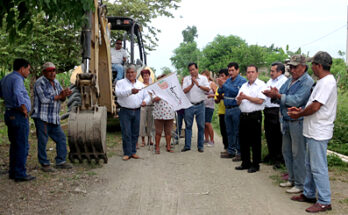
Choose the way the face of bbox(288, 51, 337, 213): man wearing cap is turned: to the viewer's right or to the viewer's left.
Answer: to the viewer's left

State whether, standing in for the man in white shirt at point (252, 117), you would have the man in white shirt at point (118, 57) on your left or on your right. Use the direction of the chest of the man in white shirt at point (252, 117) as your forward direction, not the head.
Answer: on your right

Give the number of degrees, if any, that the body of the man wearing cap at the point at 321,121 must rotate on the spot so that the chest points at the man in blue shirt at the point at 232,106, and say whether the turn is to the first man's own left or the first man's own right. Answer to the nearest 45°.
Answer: approximately 45° to the first man's own right

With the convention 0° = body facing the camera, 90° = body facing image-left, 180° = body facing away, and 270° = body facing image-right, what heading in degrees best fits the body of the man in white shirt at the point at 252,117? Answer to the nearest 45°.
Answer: approximately 45°

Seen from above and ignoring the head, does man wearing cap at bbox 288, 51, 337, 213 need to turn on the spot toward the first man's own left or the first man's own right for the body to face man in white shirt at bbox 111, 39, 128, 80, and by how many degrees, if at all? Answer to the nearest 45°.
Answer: approximately 45° to the first man's own right

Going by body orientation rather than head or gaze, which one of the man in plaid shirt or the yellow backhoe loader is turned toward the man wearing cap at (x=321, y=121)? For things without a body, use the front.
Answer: the man in plaid shirt

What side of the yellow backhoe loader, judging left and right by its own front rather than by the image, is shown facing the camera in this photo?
back

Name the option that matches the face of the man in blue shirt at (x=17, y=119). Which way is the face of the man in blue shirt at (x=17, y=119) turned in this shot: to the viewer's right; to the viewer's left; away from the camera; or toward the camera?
to the viewer's right

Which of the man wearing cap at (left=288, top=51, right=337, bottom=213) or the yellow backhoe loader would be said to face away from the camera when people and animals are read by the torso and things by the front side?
the yellow backhoe loader

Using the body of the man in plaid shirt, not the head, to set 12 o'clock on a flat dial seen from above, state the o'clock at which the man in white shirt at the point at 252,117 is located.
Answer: The man in white shirt is roughly at 11 o'clock from the man in plaid shirt.

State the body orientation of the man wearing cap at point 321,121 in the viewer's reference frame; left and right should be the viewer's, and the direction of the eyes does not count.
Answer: facing to the left of the viewer
